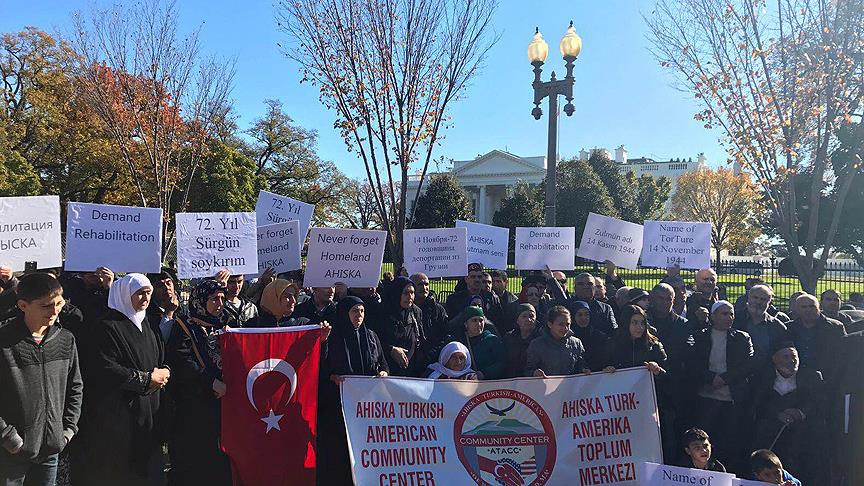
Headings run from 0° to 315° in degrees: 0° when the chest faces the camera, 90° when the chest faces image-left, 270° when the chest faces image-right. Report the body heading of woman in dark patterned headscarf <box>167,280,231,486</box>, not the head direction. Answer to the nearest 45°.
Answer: approximately 315°

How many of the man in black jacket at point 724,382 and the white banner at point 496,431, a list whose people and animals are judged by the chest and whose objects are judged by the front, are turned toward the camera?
2

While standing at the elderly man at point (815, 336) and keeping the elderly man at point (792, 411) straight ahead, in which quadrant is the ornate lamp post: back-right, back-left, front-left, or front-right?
back-right

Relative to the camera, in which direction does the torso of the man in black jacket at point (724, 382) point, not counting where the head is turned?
toward the camera

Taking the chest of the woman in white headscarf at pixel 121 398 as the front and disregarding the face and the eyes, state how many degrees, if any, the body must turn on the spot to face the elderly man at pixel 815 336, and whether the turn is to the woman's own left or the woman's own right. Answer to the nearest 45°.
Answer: approximately 45° to the woman's own left

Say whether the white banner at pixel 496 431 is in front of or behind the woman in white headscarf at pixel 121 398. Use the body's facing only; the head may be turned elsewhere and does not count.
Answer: in front

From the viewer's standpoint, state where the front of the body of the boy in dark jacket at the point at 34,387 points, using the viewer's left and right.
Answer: facing the viewer and to the right of the viewer

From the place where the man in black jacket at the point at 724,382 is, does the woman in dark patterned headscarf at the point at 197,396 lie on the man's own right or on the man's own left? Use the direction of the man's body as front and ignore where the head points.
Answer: on the man's own right

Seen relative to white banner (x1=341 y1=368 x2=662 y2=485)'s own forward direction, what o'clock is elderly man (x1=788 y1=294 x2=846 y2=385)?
The elderly man is roughly at 8 o'clock from the white banner.

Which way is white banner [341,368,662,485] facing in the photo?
toward the camera

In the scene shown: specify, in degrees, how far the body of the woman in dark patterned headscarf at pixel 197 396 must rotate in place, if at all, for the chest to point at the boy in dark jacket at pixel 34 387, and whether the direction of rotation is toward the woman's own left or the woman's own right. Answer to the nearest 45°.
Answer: approximately 90° to the woman's own right
